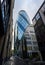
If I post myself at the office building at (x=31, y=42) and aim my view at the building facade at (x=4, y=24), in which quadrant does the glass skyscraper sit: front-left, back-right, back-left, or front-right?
back-right

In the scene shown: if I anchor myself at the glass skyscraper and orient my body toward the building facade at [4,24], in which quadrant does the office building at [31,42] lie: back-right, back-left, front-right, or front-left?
front-left

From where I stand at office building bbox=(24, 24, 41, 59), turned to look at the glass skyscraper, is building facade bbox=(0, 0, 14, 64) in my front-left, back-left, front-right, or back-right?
back-left

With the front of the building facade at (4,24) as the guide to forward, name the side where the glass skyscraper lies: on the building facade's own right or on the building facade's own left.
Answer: on the building facade's own left

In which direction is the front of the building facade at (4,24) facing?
to the viewer's right
